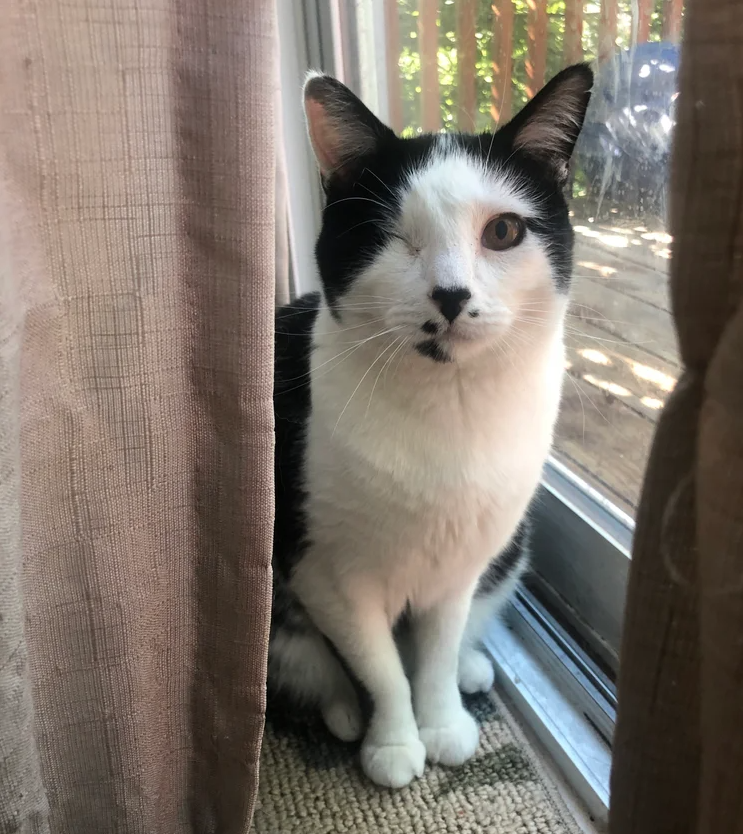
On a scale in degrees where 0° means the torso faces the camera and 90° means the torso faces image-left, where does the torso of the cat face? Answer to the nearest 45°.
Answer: approximately 0°
